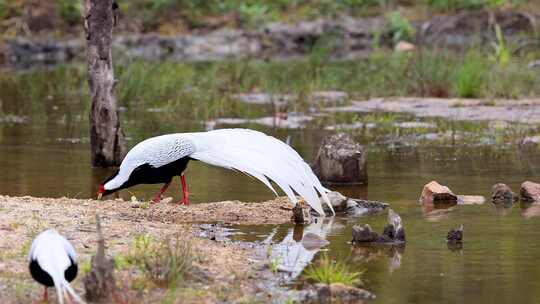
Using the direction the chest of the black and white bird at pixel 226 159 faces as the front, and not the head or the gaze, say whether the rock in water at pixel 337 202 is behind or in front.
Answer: behind

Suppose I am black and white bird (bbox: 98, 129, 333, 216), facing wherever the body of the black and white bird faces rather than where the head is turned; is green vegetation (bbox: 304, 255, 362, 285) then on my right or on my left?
on my left

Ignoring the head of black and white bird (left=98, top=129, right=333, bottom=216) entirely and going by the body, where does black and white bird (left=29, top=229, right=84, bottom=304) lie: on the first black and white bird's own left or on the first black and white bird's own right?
on the first black and white bird's own left

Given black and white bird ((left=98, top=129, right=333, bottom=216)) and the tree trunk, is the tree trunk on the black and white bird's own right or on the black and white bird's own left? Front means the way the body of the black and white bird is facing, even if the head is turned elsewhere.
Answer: on the black and white bird's own right

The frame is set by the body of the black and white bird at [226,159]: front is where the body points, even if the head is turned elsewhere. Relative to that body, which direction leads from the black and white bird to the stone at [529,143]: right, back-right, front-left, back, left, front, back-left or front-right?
back-right

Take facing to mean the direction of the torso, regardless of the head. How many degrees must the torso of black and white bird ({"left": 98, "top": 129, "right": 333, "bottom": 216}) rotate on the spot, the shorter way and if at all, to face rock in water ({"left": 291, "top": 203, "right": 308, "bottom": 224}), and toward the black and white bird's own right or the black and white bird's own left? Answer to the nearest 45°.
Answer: approximately 180°

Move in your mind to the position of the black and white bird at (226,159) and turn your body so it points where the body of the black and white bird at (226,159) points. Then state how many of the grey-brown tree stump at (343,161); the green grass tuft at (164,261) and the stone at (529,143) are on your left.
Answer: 1

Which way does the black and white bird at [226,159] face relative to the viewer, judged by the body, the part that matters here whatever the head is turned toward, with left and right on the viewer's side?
facing to the left of the viewer

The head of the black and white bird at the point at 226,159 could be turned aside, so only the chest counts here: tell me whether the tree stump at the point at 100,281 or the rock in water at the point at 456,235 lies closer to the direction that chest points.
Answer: the tree stump

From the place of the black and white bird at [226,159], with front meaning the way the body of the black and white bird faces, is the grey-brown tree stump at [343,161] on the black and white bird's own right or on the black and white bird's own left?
on the black and white bird's own right
